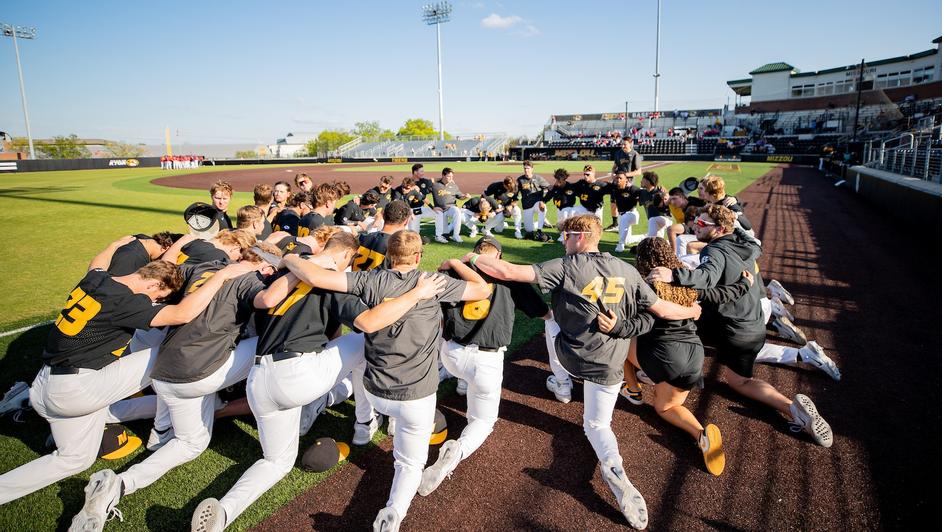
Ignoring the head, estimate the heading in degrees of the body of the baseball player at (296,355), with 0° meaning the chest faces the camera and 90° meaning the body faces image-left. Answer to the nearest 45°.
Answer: approximately 225°

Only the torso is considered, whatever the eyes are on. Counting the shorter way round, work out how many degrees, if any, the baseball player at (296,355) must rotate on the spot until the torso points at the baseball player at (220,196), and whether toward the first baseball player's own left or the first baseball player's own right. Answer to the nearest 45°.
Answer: approximately 45° to the first baseball player's own left

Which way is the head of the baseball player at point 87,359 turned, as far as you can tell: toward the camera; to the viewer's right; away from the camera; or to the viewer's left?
to the viewer's right

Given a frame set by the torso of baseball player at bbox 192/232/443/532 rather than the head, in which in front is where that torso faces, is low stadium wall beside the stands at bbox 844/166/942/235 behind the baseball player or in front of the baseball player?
in front

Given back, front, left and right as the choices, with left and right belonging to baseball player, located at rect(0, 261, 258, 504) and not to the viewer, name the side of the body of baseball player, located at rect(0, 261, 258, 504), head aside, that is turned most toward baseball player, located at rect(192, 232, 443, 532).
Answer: right

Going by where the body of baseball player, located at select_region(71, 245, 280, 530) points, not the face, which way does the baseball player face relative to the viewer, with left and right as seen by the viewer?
facing away from the viewer and to the right of the viewer

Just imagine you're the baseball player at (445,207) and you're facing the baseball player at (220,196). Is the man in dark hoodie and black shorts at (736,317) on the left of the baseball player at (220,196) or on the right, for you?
left

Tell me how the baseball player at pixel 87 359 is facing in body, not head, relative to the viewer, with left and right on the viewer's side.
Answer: facing away from the viewer and to the right of the viewer

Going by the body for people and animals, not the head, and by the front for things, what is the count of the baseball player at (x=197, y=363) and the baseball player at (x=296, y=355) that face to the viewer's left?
0

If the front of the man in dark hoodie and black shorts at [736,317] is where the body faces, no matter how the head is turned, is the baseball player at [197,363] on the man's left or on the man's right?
on the man's left

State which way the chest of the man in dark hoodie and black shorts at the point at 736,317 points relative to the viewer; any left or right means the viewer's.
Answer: facing away from the viewer and to the left of the viewer

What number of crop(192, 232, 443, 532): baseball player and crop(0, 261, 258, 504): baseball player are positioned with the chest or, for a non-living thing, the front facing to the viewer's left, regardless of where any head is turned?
0

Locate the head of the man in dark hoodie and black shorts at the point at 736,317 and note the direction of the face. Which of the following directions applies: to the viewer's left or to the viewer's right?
to the viewer's left

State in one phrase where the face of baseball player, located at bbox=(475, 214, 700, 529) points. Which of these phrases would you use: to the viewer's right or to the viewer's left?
to the viewer's left
